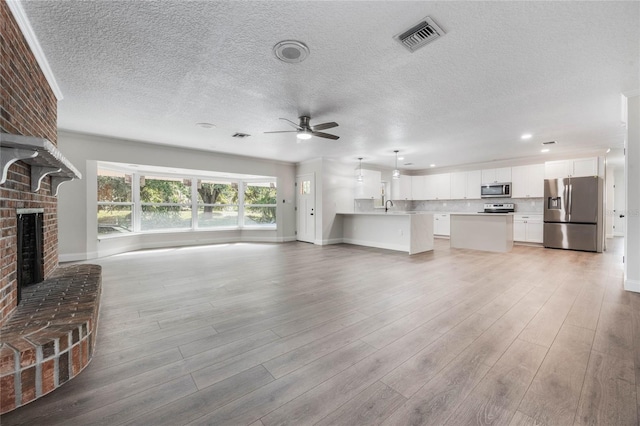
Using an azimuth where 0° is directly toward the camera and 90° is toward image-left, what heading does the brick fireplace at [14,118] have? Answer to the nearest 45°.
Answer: approximately 270°

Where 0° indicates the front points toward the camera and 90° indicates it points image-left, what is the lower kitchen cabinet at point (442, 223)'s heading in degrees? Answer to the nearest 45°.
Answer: approximately 0°

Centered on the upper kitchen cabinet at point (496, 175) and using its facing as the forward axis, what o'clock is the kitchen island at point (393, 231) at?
The kitchen island is roughly at 1 o'clock from the upper kitchen cabinet.

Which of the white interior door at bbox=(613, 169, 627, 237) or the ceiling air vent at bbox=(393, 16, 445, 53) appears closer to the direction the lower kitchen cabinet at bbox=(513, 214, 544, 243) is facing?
the ceiling air vent

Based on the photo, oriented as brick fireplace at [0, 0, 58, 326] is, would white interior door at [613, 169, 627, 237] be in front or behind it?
in front
